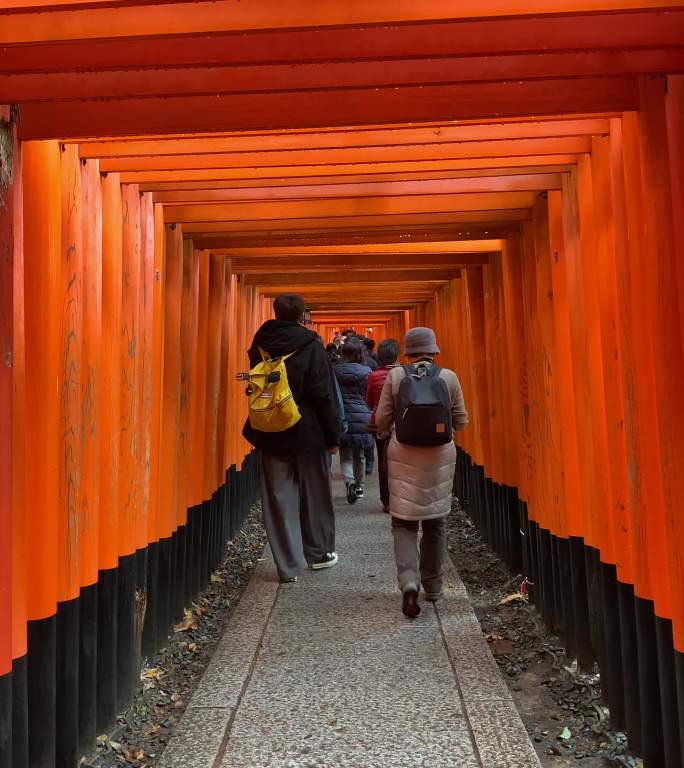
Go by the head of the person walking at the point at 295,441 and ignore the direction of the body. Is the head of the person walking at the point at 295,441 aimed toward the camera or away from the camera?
away from the camera

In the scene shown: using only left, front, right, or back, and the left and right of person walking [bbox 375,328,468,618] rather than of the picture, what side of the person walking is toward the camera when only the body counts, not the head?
back

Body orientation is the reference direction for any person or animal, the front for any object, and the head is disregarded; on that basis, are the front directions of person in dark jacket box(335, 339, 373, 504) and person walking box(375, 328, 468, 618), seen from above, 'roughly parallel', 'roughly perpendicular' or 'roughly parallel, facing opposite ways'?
roughly parallel

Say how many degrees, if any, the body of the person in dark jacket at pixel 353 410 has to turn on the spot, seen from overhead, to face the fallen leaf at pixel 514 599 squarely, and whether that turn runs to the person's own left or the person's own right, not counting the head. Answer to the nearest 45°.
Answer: approximately 180°

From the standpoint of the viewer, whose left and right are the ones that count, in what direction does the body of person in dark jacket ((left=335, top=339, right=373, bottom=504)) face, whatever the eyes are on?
facing away from the viewer

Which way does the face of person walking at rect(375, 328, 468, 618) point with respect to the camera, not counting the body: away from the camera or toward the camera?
away from the camera

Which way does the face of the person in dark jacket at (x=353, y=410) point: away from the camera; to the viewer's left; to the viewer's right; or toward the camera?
away from the camera

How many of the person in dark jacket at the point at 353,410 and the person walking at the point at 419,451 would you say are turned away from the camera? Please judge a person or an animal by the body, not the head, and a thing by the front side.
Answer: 2

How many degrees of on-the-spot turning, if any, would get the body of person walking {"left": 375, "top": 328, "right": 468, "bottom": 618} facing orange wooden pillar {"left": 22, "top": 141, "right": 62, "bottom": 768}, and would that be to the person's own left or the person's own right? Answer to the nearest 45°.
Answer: approximately 135° to the person's own left

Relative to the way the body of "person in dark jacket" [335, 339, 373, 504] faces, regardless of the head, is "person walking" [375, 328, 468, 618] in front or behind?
behind

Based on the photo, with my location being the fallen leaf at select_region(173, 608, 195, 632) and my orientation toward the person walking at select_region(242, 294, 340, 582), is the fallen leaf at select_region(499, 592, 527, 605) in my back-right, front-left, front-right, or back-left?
front-right

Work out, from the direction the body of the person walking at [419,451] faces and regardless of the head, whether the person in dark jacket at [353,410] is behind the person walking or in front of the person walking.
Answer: in front
